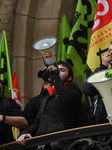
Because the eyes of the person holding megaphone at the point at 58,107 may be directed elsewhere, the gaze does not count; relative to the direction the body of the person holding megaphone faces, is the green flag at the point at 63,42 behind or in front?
behind

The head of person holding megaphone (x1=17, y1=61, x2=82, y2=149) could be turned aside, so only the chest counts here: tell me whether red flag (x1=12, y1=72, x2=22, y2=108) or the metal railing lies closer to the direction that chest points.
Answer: the metal railing

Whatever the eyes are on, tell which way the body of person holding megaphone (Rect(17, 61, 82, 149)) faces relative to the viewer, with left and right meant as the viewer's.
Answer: facing the viewer and to the left of the viewer

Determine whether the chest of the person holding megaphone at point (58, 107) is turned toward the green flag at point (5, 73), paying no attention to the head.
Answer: no

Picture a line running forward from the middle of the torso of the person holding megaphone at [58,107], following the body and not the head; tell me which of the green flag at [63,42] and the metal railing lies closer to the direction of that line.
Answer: the metal railing

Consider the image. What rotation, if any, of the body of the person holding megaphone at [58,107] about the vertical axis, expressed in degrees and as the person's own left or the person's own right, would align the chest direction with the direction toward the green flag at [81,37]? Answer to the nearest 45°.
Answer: approximately 135° to the person's own right

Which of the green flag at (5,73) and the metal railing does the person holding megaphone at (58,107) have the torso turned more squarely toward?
the metal railing

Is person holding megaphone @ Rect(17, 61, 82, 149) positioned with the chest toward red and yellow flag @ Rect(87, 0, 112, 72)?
no

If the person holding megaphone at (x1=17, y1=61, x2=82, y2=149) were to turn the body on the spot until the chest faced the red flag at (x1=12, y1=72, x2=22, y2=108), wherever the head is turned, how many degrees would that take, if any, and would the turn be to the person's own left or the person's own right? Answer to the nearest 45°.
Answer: approximately 135° to the person's own right

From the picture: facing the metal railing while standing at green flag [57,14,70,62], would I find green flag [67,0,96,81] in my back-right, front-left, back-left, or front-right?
front-left
